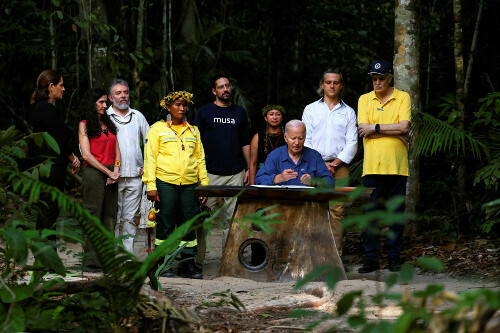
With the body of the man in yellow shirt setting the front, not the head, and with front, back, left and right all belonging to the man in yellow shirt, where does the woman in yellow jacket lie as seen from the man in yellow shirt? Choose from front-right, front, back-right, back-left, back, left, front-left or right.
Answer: right

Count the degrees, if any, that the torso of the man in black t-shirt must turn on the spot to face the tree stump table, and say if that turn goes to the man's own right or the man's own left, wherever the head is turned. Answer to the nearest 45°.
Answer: approximately 45° to the man's own left

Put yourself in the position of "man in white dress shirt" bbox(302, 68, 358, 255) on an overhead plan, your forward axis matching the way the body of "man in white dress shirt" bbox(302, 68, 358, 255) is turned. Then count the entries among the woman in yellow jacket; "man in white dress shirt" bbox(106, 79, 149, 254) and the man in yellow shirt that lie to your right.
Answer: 2

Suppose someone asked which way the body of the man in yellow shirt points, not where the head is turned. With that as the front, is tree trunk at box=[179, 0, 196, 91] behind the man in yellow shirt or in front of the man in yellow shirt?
behind

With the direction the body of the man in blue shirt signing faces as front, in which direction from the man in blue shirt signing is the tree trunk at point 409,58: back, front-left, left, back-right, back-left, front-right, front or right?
back-left

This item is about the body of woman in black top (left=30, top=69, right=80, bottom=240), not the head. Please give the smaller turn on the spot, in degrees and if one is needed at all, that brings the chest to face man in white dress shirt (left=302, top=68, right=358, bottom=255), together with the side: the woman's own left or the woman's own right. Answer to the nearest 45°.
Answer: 0° — they already face them

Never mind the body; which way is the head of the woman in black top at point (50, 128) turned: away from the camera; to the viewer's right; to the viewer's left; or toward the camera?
to the viewer's right

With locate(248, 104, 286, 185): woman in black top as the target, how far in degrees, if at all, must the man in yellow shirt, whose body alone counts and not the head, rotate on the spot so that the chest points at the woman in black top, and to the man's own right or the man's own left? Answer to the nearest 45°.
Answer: approximately 135° to the man's own right

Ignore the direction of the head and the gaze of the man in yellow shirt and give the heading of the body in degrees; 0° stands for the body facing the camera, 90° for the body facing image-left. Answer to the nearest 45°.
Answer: approximately 0°

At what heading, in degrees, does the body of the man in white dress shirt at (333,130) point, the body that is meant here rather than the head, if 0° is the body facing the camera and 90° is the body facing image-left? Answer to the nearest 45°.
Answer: approximately 0°
